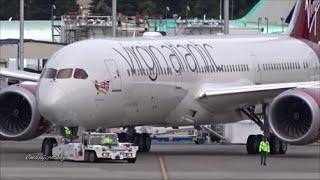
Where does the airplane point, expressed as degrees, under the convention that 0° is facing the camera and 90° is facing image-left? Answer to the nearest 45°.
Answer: approximately 45°
